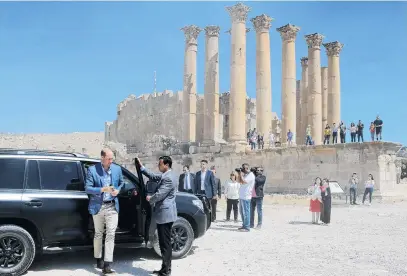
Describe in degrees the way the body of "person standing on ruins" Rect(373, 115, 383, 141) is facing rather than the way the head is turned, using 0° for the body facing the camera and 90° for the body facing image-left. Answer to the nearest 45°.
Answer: approximately 0°

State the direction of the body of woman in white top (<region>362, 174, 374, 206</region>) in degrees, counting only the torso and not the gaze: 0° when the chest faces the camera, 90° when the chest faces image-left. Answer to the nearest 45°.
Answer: approximately 45°

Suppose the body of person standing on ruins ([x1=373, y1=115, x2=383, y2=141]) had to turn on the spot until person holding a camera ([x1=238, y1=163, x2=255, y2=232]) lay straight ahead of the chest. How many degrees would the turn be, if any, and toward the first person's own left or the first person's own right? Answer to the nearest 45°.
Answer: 0° — they already face them

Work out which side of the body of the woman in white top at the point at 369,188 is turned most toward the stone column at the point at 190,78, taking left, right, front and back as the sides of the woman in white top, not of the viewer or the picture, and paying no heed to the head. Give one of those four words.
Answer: right

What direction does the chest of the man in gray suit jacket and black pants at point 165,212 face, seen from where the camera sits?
to the viewer's left
